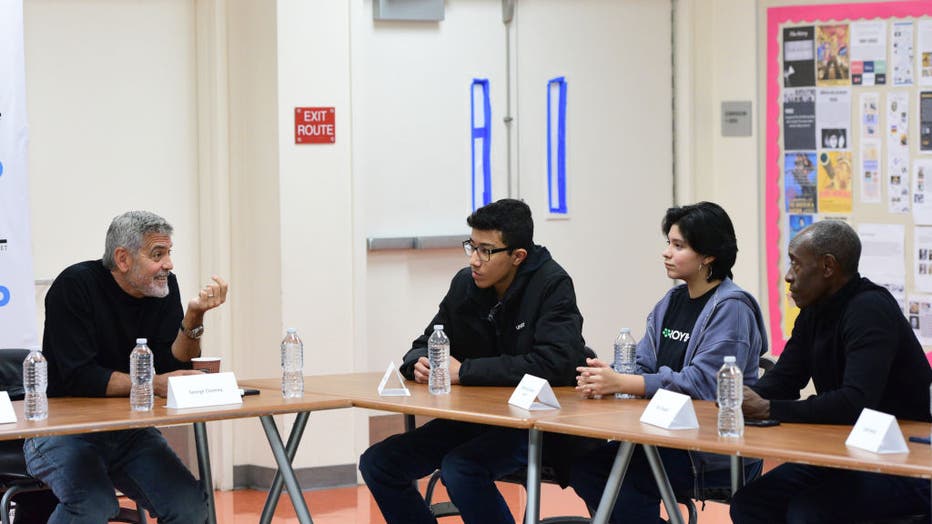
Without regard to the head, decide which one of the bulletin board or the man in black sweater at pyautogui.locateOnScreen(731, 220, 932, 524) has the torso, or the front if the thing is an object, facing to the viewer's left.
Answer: the man in black sweater

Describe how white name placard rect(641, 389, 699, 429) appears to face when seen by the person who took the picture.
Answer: facing the viewer and to the left of the viewer

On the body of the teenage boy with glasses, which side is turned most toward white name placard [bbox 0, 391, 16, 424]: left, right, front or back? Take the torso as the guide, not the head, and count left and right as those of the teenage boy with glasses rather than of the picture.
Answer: front

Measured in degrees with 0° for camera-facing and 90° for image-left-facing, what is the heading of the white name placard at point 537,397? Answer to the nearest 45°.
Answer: approximately 45°

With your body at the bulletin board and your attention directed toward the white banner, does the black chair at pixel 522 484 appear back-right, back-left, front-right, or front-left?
front-left

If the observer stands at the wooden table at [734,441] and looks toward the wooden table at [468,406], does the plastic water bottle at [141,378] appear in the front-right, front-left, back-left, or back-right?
front-left

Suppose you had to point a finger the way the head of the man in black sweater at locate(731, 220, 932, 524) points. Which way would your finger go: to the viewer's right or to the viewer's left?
to the viewer's left

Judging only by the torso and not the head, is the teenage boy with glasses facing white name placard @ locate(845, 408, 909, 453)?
no

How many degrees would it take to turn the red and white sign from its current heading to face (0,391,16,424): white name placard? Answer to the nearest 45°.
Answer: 0° — it already faces it

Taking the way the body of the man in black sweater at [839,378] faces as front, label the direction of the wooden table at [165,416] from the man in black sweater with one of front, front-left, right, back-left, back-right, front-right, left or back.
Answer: front

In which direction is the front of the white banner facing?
toward the camera

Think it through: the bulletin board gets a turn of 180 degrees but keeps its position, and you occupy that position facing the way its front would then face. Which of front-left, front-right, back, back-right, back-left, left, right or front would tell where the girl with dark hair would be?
back

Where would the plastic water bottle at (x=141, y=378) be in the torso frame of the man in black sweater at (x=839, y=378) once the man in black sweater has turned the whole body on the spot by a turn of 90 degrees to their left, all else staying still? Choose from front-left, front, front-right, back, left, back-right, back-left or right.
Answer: right

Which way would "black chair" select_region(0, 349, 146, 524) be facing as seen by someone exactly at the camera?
facing the viewer and to the right of the viewer

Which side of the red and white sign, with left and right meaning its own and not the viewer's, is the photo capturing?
front
